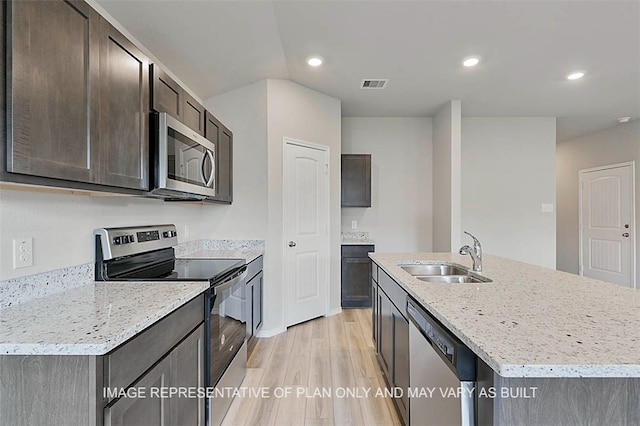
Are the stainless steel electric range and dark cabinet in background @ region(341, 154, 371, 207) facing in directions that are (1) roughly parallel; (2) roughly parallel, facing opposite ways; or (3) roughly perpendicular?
roughly perpendicular

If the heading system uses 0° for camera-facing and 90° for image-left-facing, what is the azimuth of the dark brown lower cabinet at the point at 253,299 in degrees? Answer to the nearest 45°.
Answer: approximately 270°

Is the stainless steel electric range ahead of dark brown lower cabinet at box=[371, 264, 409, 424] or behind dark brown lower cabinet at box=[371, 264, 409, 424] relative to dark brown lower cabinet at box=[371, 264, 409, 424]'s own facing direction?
ahead

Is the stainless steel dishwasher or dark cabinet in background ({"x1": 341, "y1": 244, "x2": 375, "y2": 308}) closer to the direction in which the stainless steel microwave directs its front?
the stainless steel dishwasher

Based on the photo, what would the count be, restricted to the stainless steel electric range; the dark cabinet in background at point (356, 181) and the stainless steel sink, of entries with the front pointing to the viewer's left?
1

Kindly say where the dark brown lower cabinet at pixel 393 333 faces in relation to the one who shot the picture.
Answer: facing to the left of the viewer

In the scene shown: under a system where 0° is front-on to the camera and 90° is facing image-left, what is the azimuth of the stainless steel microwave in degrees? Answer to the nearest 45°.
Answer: approximately 315°

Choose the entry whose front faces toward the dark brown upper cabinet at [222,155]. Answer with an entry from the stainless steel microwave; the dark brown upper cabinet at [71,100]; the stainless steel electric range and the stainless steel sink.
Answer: the stainless steel sink

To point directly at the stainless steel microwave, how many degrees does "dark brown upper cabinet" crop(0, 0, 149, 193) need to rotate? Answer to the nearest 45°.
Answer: approximately 90° to its left

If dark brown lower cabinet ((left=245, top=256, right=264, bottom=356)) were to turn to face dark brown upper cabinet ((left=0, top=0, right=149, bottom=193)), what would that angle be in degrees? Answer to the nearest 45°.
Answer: approximately 135° to its right

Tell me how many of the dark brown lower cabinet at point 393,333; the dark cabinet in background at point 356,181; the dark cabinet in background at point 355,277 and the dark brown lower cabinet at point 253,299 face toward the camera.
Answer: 2

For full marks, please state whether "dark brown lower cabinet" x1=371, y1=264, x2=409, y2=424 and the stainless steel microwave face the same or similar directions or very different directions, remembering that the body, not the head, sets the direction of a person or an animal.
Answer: very different directions

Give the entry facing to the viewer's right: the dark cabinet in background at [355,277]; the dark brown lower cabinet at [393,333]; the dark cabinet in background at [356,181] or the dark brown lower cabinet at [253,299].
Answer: the dark brown lower cabinet at [253,299]

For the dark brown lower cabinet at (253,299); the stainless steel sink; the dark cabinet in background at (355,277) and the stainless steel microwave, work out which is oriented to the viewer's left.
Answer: the stainless steel sink

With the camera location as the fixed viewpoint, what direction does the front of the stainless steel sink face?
facing to the left of the viewer
